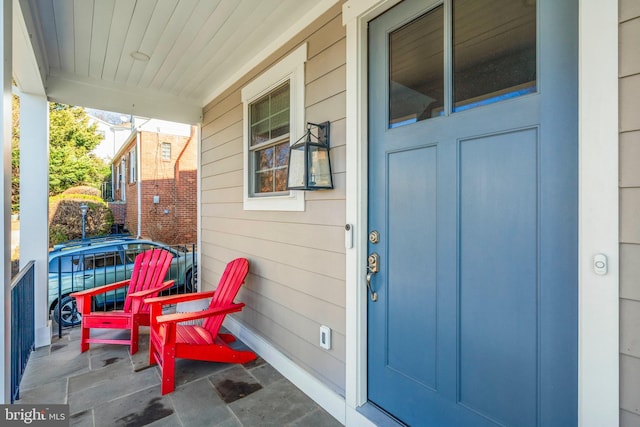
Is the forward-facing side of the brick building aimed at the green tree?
no

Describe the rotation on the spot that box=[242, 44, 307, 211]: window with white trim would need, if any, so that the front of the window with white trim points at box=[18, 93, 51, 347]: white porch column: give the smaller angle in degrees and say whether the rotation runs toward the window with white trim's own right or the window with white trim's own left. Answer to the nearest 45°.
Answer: approximately 45° to the window with white trim's own right

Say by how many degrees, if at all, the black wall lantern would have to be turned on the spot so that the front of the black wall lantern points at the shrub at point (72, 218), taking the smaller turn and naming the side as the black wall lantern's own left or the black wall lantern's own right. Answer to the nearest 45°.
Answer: approximately 90° to the black wall lantern's own right

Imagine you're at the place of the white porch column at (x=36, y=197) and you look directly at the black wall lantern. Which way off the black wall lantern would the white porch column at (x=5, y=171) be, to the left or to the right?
right

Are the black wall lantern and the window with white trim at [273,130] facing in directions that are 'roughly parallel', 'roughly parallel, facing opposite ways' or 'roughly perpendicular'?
roughly parallel

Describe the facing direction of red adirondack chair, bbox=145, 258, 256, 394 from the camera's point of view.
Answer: facing to the left of the viewer

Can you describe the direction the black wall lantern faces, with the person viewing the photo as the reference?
facing the viewer and to the left of the viewer

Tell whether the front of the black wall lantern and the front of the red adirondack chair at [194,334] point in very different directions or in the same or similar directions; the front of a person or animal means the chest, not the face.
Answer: same or similar directions

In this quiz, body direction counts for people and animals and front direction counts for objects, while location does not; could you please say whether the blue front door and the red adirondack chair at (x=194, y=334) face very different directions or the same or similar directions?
same or similar directions

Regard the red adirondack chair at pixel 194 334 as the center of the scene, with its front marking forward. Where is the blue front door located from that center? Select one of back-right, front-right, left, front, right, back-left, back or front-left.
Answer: back-left

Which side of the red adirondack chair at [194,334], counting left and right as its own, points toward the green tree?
right

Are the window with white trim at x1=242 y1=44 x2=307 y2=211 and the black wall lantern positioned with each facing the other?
no
